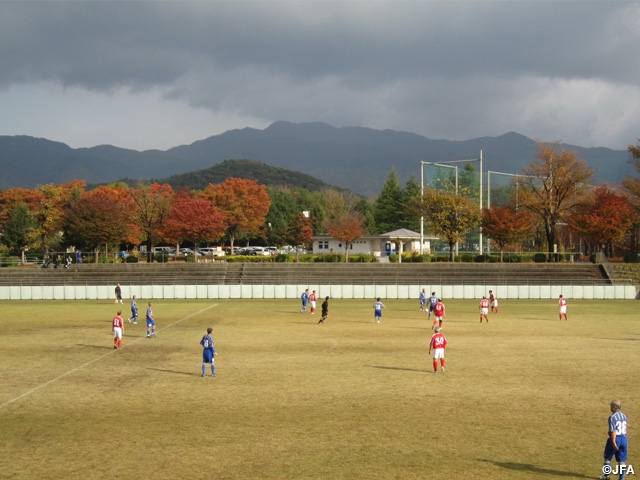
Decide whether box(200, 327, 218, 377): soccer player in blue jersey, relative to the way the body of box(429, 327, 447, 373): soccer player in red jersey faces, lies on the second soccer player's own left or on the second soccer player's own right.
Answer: on the second soccer player's own left

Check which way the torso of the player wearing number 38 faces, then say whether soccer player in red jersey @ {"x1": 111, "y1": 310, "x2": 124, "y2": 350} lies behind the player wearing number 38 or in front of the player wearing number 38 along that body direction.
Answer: in front

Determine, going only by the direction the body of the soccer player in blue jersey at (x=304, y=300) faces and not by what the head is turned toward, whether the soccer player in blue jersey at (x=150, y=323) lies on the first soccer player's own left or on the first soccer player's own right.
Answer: on the first soccer player's own right

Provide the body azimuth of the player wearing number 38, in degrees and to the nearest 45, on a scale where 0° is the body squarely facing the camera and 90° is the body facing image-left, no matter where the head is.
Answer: approximately 135°

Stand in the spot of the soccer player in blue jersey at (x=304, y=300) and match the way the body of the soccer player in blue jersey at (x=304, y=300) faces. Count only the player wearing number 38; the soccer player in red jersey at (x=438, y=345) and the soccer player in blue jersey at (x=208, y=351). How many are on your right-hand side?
3

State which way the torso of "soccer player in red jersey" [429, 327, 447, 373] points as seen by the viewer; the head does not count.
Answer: away from the camera

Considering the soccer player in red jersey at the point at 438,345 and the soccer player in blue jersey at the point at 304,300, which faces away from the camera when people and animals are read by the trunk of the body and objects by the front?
the soccer player in red jersey

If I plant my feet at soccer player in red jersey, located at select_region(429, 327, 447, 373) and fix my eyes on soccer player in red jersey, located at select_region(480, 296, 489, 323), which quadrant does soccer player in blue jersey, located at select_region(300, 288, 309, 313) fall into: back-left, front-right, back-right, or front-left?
front-left

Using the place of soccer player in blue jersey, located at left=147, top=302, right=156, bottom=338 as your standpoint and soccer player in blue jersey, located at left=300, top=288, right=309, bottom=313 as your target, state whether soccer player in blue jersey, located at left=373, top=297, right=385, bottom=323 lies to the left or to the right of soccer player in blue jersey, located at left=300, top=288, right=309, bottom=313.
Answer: right
